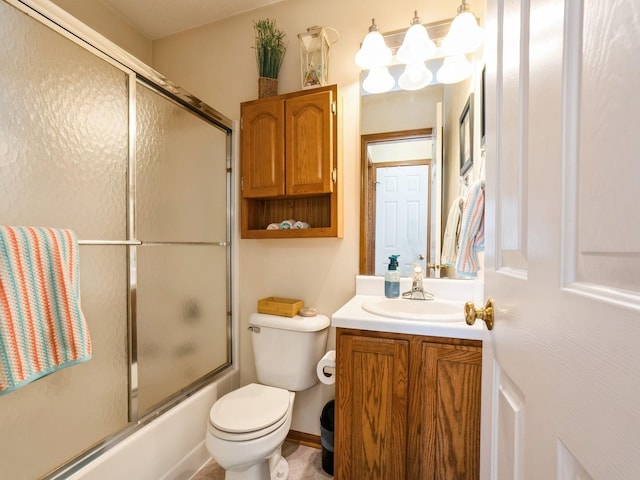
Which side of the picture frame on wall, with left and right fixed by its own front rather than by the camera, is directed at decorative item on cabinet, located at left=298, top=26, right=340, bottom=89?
front

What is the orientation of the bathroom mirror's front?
toward the camera

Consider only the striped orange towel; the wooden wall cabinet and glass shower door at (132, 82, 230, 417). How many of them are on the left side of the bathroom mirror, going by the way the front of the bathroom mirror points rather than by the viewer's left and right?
0

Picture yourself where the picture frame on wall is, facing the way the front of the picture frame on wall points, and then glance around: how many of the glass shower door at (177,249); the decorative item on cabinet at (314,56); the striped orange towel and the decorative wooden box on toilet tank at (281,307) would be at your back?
0

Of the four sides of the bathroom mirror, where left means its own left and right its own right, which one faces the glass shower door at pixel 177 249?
right

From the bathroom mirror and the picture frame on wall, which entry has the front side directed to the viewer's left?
the picture frame on wall

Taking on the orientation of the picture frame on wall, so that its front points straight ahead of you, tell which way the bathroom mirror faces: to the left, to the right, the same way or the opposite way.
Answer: to the left

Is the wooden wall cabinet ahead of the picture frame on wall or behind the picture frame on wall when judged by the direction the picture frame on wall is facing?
ahead

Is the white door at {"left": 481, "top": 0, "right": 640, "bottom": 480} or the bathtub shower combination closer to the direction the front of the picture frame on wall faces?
the bathtub shower combination

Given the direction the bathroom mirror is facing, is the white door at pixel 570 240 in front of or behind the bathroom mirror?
in front

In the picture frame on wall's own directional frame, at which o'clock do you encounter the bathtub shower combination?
The bathtub shower combination is roughly at 11 o'clock from the picture frame on wall.

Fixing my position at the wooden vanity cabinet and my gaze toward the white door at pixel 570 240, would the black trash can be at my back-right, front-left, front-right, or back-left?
back-right

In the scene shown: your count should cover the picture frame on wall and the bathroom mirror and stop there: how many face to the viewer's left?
1

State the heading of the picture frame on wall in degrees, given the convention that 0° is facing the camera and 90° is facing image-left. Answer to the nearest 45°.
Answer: approximately 90°

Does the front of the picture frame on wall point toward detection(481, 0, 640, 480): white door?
no
